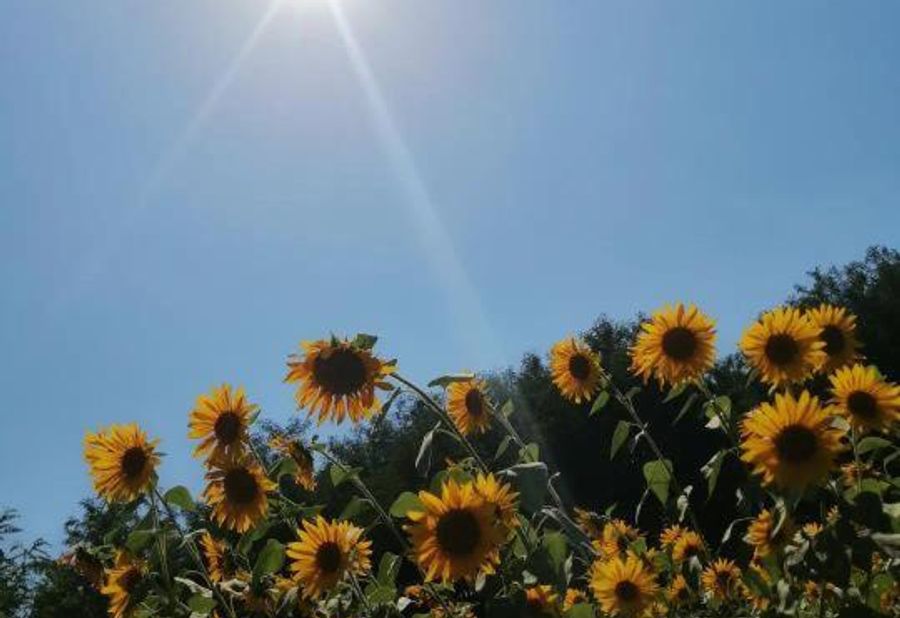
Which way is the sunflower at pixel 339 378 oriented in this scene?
toward the camera

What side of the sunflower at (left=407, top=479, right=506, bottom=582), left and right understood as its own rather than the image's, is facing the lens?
front

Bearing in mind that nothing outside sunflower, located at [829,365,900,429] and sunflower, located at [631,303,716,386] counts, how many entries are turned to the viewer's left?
0

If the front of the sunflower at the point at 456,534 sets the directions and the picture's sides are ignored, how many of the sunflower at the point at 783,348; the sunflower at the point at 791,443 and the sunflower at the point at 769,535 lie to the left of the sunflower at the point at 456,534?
3

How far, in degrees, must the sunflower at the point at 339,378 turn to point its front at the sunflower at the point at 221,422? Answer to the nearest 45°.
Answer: approximately 135° to its right

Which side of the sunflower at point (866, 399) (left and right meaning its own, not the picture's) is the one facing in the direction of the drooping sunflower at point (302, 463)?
right

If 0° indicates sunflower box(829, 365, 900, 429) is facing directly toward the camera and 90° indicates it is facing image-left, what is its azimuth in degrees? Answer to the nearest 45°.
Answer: approximately 0°

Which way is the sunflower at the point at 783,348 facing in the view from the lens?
facing the viewer

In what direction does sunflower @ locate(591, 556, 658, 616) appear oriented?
toward the camera

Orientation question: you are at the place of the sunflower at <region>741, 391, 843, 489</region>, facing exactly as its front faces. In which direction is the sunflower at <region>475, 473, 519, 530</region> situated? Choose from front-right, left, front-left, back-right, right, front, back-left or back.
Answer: right

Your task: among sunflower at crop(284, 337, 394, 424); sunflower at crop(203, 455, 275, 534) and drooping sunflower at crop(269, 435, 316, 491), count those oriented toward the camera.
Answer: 2

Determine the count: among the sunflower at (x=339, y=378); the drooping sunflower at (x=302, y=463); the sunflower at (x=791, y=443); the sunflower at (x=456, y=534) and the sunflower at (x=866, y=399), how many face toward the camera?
4

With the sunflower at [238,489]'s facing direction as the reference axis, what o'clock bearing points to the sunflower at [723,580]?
the sunflower at [723,580] is roughly at 8 o'clock from the sunflower at [238,489].
